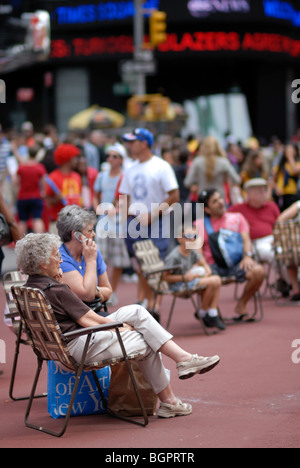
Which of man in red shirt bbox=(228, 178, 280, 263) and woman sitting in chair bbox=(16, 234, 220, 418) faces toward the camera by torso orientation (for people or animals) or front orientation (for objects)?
the man in red shirt

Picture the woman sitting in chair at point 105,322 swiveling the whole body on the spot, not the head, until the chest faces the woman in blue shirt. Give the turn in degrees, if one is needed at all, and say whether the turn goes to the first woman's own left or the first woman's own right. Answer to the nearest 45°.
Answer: approximately 90° to the first woman's own left

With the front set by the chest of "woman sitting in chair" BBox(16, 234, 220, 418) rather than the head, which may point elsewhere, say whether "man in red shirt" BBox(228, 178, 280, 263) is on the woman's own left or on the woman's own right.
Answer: on the woman's own left

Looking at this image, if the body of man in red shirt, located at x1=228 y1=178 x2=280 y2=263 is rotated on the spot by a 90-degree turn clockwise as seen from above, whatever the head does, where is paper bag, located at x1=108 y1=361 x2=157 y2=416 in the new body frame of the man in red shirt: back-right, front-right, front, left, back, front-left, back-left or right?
left

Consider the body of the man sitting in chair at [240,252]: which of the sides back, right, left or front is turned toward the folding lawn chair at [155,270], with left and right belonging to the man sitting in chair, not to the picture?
right

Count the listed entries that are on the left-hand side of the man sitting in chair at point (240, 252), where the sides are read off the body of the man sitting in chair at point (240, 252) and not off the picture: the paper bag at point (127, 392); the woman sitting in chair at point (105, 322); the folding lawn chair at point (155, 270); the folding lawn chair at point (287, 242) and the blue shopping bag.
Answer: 1

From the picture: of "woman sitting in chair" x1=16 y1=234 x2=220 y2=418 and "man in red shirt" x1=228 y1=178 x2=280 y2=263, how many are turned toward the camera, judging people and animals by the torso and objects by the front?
1

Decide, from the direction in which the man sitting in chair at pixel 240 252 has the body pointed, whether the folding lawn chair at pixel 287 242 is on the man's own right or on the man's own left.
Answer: on the man's own left

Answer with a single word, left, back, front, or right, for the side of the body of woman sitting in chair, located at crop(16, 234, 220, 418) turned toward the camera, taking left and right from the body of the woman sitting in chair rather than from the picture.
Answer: right

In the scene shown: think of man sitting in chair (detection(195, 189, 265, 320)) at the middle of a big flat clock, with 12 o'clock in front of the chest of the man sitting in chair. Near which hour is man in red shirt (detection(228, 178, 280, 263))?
The man in red shirt is roughly at 8 o'clock from the man sitting in chair.

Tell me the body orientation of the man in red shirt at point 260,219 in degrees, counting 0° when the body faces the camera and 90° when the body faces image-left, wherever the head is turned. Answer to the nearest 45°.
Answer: approximately 0°

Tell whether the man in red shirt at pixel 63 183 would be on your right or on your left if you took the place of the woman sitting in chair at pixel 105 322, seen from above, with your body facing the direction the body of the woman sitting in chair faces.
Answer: on your left

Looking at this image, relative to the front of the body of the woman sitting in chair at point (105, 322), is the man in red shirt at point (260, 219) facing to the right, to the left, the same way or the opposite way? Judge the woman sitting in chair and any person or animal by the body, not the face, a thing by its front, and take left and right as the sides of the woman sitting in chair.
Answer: to the right

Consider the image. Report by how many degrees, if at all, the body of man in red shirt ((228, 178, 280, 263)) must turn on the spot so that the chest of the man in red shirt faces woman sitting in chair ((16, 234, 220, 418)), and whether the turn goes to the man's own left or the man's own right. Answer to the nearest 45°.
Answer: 0° — they already face them

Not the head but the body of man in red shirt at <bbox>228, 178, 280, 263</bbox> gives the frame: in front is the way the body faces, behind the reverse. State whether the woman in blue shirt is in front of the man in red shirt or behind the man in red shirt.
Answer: in front
